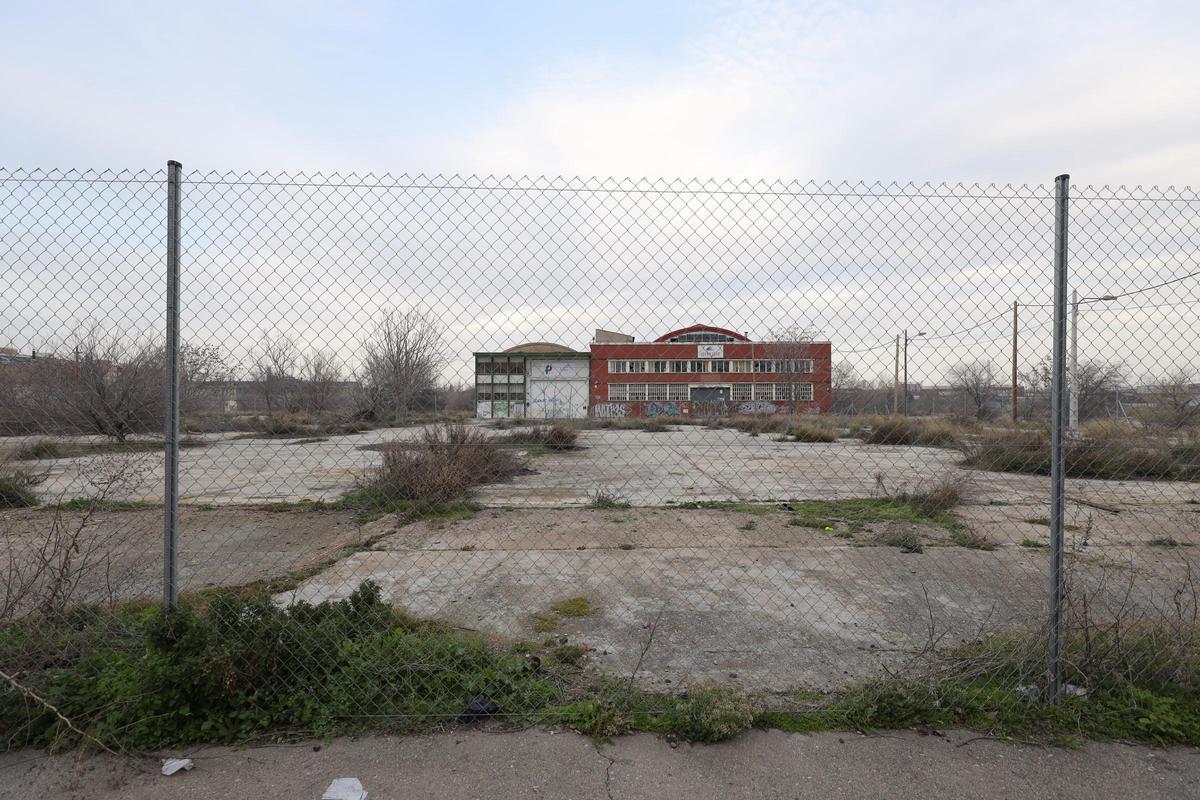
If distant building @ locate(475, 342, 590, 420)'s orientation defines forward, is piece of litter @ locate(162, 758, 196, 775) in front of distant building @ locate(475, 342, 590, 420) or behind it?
in front

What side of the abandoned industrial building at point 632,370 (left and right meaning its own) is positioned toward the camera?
front

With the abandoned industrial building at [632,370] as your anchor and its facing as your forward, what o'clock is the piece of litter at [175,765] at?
The piece of litter is roughly at 1 o'clock from the abandoned industrial building.

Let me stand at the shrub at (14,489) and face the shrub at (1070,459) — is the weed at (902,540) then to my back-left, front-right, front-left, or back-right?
front-right

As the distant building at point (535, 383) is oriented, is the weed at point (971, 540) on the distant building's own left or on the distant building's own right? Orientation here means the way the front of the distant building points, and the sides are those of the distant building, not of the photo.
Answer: on the distant building's own left

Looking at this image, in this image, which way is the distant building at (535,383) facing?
toward the camera

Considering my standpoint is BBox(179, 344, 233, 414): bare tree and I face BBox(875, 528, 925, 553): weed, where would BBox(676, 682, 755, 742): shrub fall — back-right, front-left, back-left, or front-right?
front-right

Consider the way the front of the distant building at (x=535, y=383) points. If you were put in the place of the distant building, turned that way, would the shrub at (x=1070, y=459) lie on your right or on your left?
on your left

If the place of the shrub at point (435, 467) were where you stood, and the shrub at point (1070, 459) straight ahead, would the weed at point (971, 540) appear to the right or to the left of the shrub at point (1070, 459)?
right

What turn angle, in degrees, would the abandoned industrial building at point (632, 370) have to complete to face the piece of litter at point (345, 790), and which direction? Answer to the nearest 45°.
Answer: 0° — it already faces it

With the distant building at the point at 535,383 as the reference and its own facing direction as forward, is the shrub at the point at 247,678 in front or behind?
in front

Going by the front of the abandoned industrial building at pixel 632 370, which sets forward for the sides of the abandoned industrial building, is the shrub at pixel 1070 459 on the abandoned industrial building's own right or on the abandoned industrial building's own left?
on the abandoned industrial building's own left
